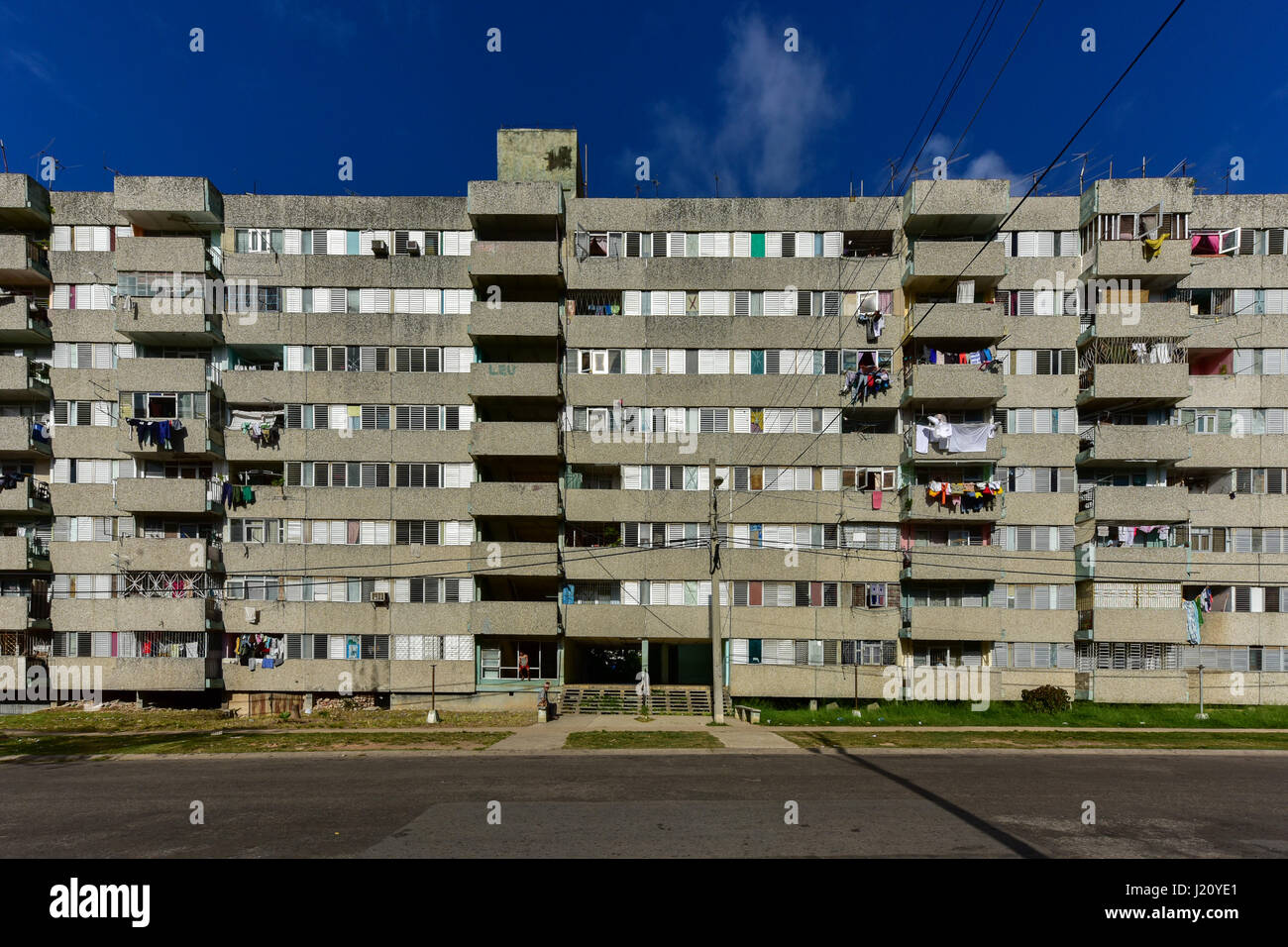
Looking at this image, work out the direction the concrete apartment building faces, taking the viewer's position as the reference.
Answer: facing the viewer

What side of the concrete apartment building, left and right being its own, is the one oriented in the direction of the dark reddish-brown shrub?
left
